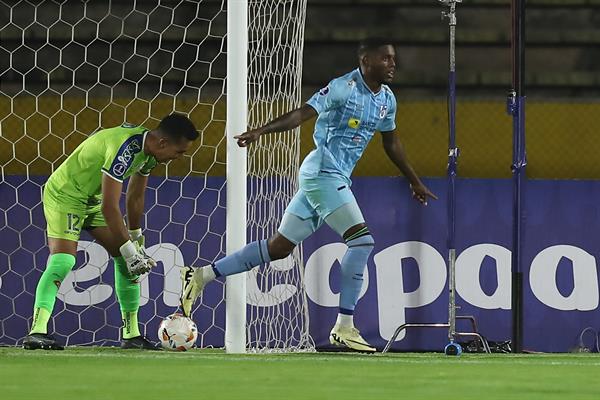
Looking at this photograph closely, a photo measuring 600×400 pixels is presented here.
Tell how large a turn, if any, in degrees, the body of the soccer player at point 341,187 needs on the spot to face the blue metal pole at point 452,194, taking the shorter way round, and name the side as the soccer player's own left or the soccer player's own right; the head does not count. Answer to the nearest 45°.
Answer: approximately 90° to the soccer player's own left

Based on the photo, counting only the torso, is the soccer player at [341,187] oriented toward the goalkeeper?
no

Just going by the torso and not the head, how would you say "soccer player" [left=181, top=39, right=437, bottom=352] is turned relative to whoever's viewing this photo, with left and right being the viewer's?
facing the viewer and to the right of the viewer

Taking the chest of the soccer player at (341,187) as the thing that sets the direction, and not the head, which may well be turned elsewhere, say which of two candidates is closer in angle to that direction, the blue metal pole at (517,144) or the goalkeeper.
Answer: the blue metal pole

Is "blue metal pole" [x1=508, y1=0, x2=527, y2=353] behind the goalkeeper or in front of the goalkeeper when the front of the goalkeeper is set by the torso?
in front

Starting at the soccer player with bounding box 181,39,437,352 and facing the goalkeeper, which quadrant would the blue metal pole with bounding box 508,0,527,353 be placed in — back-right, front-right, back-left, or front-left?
back-right

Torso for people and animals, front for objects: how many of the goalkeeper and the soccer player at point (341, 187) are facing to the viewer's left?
0

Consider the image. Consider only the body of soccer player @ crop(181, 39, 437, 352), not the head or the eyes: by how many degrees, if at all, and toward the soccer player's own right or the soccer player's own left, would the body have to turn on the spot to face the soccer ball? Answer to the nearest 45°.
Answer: approximately 135° to the soccer player's own right

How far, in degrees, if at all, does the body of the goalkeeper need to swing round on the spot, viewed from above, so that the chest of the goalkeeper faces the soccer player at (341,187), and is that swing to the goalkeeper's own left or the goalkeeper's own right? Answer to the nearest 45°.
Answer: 0° — they already face them

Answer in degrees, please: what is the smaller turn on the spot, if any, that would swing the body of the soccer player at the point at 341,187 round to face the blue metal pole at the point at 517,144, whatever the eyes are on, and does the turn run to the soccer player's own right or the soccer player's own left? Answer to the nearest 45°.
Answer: approximately 90° to the soccer player's own left

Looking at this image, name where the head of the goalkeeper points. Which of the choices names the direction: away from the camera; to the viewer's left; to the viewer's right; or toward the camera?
to the viewer's right

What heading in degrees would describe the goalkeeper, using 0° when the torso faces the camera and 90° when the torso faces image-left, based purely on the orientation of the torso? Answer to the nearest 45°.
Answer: approximately 270°

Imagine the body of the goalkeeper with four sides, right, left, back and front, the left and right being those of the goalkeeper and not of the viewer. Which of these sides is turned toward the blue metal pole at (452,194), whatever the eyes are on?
front
